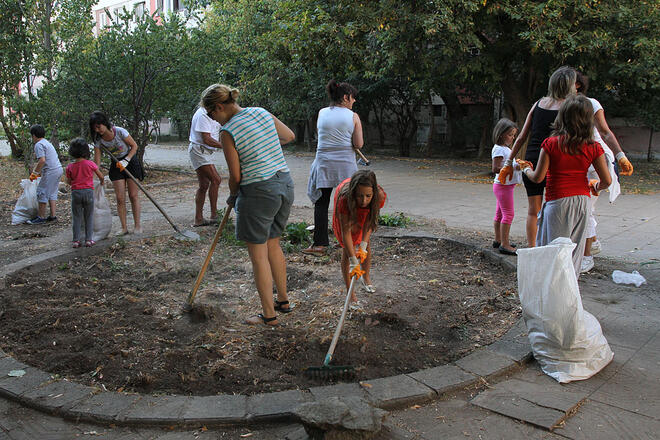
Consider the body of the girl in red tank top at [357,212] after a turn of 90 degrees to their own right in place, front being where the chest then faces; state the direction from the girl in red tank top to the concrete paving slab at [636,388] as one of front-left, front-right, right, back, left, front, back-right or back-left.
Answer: back-left

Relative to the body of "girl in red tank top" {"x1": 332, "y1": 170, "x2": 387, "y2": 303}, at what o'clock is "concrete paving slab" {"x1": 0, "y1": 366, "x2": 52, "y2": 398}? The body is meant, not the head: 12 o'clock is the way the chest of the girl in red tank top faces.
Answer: The concrete paving slab is roughly at 2 o'clock from the girl in red tank top.

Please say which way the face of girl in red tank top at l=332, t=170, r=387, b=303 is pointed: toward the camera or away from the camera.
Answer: toward the camera

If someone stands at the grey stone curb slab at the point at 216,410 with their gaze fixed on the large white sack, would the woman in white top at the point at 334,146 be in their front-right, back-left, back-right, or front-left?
front-left

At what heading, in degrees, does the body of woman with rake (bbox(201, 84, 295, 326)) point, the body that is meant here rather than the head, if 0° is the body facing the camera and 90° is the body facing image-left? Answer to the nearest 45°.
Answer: approximately 135°

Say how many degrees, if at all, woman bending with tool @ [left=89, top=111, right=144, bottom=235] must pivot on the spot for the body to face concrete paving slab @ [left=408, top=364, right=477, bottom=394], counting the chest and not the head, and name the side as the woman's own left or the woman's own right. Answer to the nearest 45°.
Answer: approximately 45° to the woman's own left
